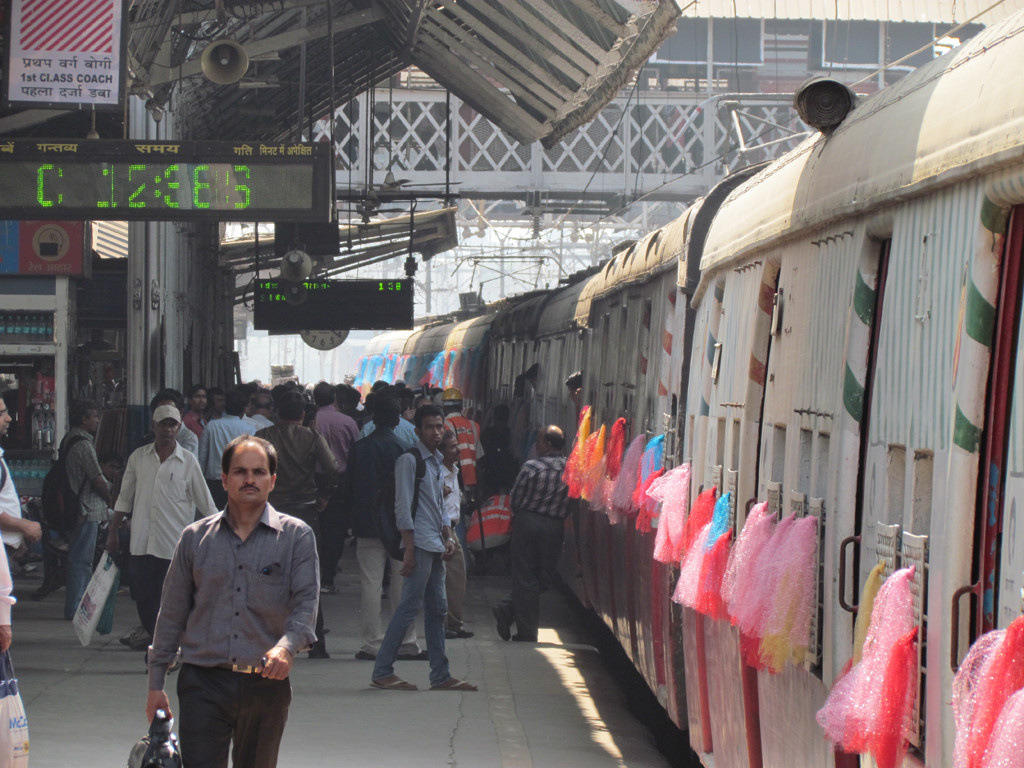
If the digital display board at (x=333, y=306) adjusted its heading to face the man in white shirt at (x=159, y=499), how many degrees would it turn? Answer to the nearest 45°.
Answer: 0° — it already faces them

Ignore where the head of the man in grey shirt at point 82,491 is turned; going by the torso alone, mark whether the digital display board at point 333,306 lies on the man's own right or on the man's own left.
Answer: on the man's own left

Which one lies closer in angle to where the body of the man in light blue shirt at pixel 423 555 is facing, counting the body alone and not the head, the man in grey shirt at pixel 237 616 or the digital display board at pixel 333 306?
the man in grey shirt

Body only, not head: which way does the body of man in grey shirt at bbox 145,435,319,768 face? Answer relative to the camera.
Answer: toward the camera

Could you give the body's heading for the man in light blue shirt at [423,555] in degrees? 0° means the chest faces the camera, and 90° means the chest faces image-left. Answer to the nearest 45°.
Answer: approximately 315°

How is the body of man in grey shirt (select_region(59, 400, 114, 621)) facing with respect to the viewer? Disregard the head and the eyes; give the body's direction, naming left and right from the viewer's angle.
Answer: facing to the right of the viewer

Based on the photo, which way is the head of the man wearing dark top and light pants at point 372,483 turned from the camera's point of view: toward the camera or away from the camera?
away from the camera

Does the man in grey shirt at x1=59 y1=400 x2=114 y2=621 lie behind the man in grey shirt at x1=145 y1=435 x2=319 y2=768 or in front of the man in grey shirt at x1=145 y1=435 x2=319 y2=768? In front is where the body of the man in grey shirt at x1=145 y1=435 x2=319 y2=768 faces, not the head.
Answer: behind

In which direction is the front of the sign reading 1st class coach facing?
toward the camera

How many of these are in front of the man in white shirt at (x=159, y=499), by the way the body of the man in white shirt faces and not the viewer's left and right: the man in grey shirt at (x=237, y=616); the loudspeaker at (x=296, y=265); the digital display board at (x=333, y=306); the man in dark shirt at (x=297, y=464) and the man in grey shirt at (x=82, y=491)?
1

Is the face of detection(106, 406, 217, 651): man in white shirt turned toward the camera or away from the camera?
toward the camera

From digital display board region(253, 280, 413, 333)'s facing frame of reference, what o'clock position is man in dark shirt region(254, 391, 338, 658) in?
The man in dark shirt is roughly at 12 o'clock from the digital display board.

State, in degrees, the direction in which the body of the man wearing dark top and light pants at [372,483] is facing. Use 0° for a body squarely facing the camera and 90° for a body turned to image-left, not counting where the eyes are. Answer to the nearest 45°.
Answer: approximately 225°

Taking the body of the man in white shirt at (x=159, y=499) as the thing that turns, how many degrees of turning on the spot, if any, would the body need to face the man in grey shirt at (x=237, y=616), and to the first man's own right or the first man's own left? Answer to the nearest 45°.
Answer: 0° — they already face them
